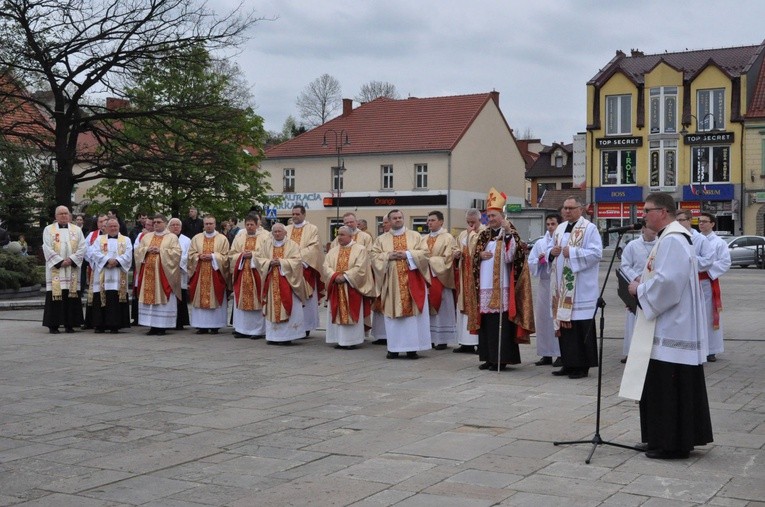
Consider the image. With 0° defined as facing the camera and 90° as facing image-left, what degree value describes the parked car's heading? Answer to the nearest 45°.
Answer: approximately 90°

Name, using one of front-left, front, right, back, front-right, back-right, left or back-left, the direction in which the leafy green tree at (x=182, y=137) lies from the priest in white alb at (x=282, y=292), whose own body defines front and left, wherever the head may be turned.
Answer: back
